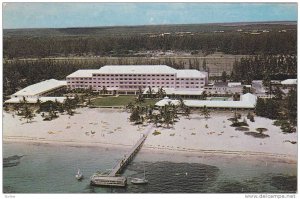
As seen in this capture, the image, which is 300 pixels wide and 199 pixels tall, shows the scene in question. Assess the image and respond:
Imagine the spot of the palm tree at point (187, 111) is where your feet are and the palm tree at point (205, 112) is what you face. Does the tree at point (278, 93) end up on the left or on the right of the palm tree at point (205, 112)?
left

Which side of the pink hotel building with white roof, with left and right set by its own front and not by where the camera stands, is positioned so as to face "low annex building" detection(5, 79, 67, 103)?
right

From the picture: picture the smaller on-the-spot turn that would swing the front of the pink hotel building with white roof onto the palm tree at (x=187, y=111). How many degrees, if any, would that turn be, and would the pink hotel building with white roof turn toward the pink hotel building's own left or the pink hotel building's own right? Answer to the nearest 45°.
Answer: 0° — it already faces it

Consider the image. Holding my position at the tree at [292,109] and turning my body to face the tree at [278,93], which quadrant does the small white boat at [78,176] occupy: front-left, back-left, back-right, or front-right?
back-left

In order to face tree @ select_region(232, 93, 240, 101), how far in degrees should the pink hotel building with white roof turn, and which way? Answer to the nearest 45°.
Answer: approximately 45° to its left

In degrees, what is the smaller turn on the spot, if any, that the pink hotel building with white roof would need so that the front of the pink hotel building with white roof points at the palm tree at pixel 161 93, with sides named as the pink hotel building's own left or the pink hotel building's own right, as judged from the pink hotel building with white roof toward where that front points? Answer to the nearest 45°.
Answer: approximately 45° to the pink hotel building's own left

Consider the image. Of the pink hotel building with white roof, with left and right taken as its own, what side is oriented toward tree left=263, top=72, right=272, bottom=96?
left

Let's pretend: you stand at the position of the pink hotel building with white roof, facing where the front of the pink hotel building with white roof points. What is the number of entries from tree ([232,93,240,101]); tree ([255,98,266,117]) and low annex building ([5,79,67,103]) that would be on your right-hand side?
1

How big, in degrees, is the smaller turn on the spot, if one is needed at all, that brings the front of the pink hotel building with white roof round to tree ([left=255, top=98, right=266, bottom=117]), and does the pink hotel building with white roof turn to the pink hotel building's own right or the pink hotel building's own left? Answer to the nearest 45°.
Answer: approximately 45° to the pink hotel building's own left

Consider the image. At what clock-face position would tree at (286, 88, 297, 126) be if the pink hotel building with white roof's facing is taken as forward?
The tree is roughly at 11 o'clock from the pink hotel building with white roof.

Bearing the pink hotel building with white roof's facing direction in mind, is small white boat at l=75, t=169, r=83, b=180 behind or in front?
in front

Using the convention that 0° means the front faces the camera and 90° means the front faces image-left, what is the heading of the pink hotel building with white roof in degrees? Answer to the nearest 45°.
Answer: approximately 0°

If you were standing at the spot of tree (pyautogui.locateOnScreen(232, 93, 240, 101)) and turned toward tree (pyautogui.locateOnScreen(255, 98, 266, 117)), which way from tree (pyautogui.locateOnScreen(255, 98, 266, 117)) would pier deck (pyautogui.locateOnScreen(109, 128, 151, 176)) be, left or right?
right
